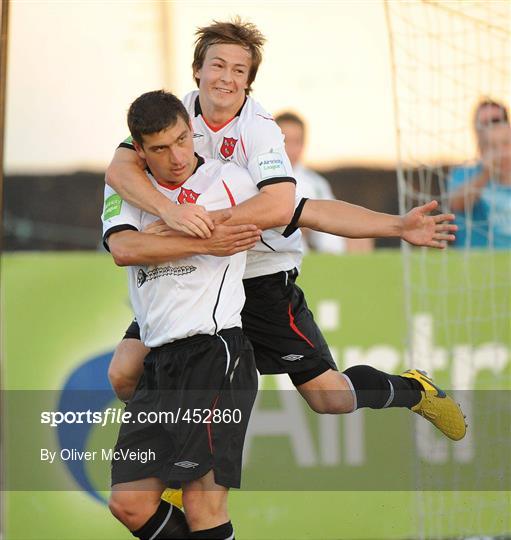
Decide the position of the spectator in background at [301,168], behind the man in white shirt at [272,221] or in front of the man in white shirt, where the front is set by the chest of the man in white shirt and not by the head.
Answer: behind

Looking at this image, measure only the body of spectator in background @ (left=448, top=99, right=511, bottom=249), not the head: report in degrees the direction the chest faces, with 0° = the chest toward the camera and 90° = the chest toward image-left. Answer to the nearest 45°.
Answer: approximately 0°

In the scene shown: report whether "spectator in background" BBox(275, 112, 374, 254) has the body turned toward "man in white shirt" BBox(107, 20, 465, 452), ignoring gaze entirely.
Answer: yes

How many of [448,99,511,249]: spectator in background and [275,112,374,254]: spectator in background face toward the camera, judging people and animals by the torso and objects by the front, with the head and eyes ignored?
2

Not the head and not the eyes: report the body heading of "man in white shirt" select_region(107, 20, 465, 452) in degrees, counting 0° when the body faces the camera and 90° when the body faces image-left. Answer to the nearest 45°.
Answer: approximately 45°

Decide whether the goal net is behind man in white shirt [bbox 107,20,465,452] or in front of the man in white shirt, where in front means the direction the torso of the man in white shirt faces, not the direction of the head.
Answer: behind

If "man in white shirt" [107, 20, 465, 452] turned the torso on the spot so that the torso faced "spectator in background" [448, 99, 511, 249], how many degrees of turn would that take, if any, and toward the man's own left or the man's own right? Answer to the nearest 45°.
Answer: approximately 180°

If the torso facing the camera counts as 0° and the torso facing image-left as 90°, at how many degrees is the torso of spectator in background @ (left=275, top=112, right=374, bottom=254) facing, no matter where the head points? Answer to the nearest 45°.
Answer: approximately 0°
